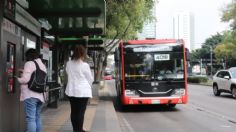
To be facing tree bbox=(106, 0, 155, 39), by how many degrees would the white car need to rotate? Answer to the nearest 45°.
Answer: approximately 90° to its right

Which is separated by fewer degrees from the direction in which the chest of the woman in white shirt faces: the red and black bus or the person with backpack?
the red and black bus

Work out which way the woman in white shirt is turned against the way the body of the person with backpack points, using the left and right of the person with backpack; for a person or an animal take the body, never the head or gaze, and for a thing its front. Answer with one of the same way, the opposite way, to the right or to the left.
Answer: to the right

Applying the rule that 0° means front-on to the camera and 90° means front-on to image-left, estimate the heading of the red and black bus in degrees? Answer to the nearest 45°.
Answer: approximately 0°

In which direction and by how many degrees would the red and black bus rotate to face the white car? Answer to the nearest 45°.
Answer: approximately 135° to its left

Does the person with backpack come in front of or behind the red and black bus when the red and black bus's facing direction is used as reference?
in front

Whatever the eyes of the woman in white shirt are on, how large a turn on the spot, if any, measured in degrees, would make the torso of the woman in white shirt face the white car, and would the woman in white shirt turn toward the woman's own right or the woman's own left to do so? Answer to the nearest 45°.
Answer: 0° — they already face it

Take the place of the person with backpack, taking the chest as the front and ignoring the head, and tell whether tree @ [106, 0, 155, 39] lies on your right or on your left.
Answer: on your right

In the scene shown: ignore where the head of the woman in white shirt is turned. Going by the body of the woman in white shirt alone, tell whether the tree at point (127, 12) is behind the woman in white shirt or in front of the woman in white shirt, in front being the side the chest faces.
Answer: in front

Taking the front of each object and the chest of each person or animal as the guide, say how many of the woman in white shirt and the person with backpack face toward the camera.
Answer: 0

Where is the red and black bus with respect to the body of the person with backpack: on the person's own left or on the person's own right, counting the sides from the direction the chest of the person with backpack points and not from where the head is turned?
on the person's own right

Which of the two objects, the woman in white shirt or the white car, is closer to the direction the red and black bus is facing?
the woman in white shirt
